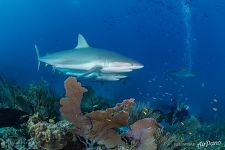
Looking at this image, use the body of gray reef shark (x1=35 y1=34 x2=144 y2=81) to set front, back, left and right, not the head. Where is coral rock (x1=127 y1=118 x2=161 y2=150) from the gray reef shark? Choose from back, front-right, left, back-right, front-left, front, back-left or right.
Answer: right

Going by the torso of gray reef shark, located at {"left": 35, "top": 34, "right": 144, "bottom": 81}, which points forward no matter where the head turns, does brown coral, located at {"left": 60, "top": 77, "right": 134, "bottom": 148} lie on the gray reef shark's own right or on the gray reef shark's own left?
on the gray reef shark's own right

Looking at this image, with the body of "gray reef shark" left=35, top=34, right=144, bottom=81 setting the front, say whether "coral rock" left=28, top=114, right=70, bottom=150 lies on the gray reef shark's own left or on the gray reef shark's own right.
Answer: on the gray reef shark's own right

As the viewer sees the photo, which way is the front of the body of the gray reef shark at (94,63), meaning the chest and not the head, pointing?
to the viewer's right
